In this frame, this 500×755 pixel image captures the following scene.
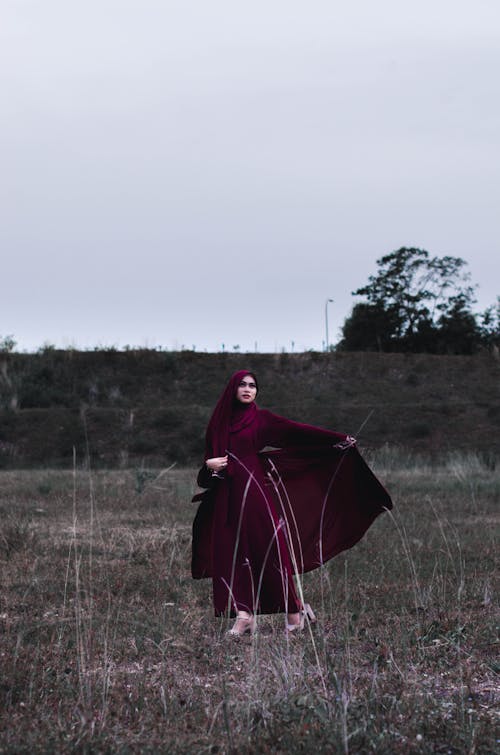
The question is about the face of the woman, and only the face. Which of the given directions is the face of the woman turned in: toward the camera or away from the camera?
toward the camera

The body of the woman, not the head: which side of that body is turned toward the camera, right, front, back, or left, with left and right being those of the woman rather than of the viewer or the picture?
front
